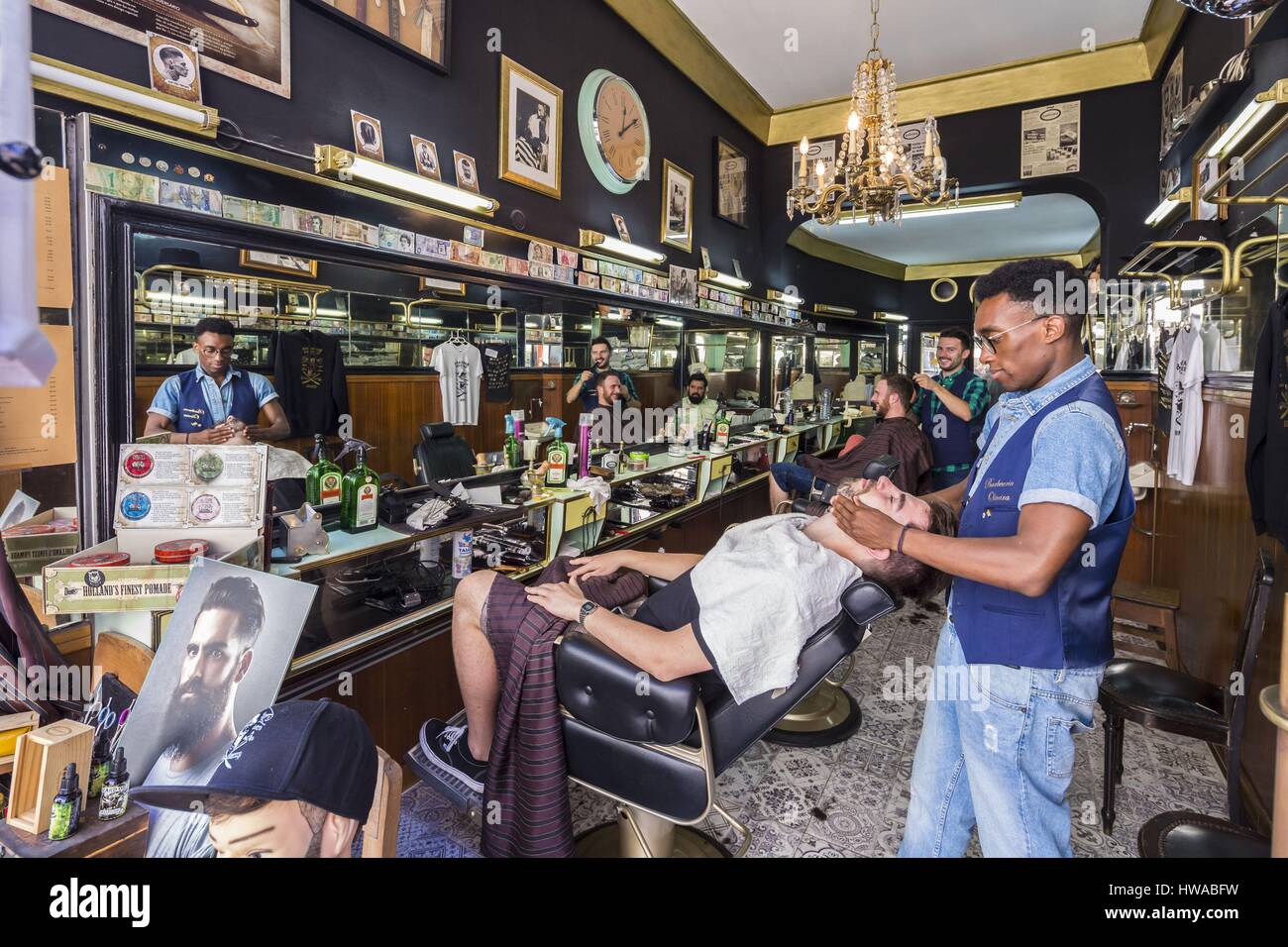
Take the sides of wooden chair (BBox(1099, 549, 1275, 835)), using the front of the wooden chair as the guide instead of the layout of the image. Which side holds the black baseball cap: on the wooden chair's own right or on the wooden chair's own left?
on the wooden chair's own left

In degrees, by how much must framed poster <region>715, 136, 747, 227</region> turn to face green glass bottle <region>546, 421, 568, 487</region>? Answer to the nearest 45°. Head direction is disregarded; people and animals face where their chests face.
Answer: approximately 45° to its right

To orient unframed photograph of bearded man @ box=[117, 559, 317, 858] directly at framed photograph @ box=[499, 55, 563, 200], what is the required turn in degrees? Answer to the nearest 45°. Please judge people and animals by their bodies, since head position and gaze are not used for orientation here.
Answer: approximately 135° to its left

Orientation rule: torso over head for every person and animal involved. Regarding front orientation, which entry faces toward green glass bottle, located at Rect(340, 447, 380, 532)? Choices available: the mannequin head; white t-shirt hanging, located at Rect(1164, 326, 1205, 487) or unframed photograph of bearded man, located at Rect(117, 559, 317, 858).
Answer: the white t-shirt hanging

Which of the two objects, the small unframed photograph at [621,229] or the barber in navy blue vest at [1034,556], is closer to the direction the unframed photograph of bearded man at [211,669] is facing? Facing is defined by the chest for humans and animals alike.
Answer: the barber in navy blue vest

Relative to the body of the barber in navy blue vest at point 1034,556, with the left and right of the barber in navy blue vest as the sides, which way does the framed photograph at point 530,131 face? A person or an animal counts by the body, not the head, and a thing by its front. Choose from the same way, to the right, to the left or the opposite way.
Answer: the opposite way

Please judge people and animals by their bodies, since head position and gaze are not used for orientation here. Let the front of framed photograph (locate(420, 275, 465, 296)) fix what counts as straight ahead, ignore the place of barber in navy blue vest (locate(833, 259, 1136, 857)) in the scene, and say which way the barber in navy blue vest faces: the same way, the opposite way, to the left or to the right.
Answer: the opposite way

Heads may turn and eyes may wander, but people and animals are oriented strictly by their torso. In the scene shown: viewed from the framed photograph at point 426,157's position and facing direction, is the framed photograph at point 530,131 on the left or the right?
on its left

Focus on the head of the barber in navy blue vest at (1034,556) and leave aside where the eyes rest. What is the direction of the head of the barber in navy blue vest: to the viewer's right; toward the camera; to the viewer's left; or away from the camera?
to the viewer's left
